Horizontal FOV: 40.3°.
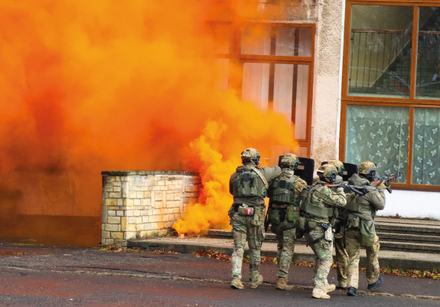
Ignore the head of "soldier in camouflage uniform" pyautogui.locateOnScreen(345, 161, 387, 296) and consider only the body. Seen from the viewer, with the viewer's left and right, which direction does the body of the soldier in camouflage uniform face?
facing away from the viewer and to the right of the viewer

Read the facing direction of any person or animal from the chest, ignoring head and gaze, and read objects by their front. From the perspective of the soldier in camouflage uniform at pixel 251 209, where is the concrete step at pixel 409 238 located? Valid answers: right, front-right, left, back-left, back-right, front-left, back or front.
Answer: front-right

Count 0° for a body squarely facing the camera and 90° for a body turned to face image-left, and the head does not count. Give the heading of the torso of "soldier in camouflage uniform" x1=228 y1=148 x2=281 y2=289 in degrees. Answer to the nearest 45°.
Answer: approximately 180°

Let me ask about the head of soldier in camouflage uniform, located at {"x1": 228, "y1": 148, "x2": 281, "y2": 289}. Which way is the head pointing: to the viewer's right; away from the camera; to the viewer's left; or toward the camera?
away from the camera

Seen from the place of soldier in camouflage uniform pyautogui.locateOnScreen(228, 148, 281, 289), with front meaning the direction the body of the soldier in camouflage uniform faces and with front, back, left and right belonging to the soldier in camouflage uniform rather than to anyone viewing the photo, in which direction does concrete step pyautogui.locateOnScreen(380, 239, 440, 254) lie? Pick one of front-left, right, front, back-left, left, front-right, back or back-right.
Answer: front-right

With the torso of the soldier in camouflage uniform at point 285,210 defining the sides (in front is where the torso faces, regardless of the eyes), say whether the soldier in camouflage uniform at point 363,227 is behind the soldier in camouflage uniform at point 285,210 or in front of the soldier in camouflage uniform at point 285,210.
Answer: in front

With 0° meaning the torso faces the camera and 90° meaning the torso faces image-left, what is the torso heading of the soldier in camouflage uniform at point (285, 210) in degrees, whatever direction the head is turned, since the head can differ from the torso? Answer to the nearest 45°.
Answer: approximately 225°

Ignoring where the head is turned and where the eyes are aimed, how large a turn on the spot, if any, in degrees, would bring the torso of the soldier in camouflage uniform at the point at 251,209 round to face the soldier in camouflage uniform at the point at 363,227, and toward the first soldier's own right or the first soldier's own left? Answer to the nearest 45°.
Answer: approximately 90° to the first soldier's own right

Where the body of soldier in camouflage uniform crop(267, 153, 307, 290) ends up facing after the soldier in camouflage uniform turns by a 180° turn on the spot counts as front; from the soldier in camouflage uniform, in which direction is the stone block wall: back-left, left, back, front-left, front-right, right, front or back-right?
right

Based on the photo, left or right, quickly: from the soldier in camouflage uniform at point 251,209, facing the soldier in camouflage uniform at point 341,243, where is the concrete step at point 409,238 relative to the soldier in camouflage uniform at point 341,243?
left
